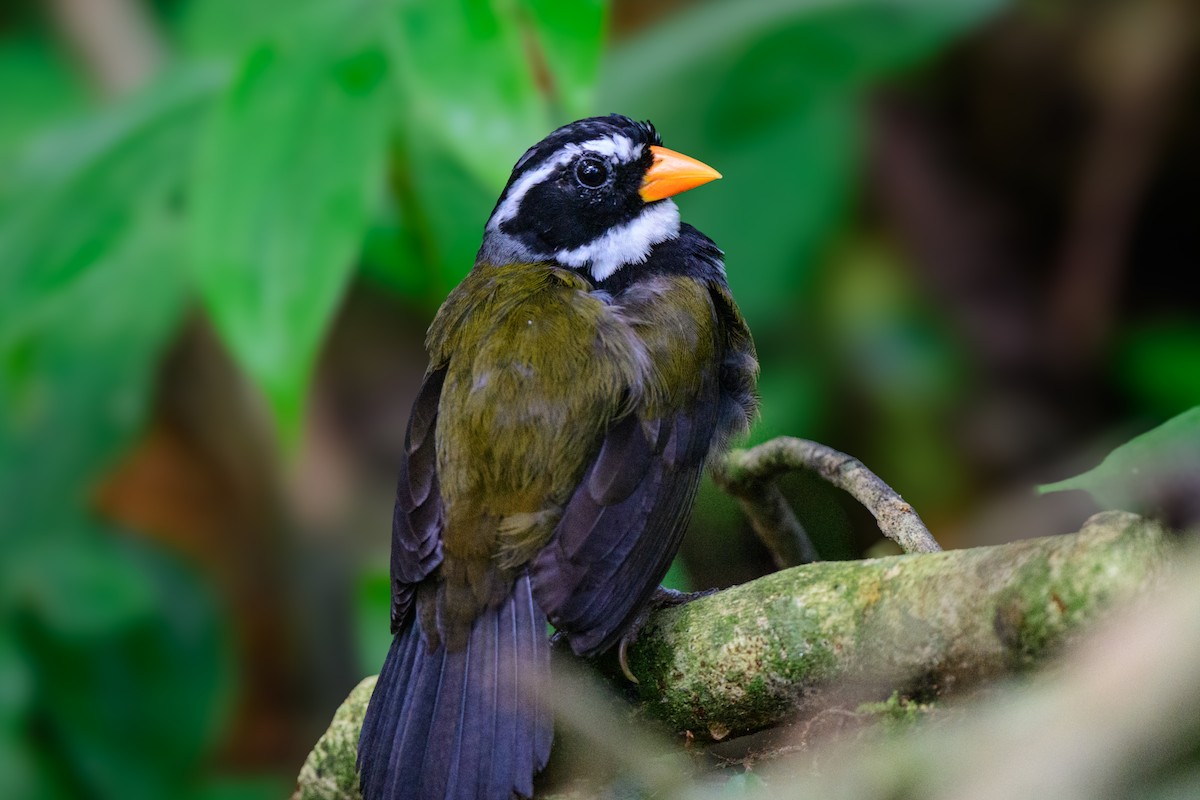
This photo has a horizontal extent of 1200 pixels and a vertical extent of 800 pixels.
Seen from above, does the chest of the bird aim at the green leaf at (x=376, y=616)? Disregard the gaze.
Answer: no

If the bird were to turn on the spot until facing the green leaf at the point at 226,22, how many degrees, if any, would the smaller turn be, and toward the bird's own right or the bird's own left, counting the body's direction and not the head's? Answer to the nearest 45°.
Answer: approximately 45° to the bird's own left

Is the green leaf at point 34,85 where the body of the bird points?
no

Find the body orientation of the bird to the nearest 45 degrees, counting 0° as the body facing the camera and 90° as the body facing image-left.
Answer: approximately 225°

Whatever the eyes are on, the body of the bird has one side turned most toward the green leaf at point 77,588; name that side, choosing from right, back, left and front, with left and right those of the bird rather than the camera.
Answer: left

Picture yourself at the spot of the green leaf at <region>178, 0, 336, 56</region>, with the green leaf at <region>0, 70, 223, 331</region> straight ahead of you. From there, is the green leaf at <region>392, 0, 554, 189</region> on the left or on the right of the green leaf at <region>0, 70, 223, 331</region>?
left

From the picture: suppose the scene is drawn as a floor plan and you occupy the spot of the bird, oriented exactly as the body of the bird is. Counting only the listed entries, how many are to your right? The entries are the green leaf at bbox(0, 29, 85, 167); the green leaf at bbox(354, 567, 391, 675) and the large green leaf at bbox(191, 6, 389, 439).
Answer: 0

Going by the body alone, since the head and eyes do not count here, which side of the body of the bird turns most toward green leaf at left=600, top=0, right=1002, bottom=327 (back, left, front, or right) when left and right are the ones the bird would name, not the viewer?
front

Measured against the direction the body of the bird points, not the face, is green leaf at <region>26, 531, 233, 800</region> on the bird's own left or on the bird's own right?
on the bird's own left

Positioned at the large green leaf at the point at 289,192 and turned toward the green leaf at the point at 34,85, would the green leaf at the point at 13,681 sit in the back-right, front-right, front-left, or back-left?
front-left

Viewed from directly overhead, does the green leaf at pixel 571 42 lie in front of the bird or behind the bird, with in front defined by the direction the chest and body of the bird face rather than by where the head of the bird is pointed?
in front

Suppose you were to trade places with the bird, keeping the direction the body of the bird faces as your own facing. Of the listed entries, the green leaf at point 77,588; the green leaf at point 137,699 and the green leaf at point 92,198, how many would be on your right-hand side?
0

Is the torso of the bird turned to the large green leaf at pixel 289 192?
no
